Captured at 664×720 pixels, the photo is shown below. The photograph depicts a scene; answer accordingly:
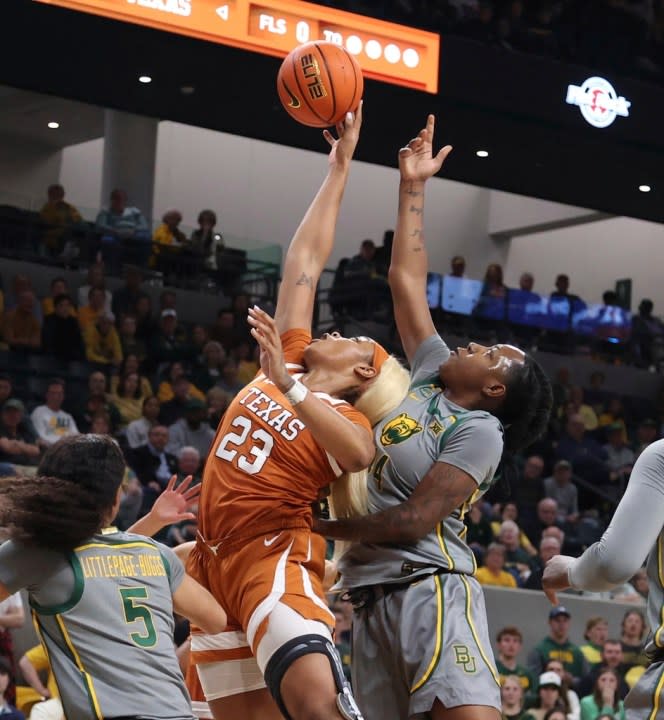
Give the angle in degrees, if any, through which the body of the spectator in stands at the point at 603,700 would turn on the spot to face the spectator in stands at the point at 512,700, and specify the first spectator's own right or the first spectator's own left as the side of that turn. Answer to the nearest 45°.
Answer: approximately 45° to the first spectator's own right

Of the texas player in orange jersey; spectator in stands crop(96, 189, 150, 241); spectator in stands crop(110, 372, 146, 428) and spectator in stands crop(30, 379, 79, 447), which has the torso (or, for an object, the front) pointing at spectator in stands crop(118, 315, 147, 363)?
spectator in stands crop(96, 189, 150, 241)

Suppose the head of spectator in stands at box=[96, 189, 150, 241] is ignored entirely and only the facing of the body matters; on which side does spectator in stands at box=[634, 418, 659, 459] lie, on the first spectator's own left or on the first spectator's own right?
on the first spectator's own left

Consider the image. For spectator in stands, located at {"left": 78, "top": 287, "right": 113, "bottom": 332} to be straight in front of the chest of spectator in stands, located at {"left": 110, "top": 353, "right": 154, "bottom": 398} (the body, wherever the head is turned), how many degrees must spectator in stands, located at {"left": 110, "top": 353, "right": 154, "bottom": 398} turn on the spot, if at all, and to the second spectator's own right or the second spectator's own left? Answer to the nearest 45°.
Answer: approximately 135° to the second spectator's own right

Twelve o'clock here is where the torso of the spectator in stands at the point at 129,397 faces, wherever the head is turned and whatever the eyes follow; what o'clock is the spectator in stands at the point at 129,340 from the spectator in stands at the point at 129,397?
the spectator in stands at the point at 129,340 is roughly at 6 o'clock from the spectator in stands at the point at 129,397.

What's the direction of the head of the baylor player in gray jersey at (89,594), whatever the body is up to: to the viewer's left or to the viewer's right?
to the viewer's right
